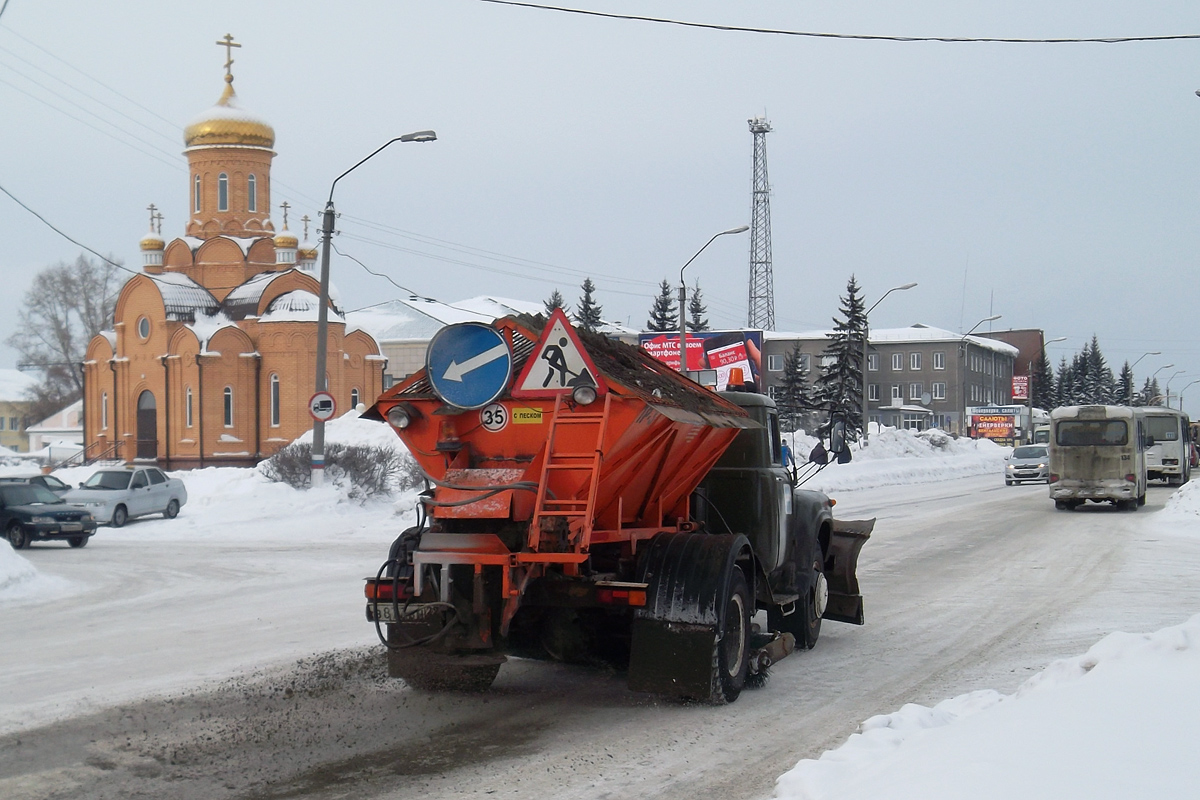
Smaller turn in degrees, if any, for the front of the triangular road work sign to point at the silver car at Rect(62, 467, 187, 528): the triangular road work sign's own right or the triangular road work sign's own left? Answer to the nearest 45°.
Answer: approximately 135° to the triangular road work sign's own right

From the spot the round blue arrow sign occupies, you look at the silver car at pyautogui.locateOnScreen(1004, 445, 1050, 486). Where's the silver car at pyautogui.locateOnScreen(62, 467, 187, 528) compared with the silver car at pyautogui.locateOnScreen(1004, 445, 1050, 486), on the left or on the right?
left

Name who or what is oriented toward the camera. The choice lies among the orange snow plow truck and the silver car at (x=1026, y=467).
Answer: the silver car

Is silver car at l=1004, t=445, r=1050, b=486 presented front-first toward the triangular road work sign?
yes

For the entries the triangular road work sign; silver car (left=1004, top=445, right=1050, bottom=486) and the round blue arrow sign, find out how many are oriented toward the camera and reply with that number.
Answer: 3

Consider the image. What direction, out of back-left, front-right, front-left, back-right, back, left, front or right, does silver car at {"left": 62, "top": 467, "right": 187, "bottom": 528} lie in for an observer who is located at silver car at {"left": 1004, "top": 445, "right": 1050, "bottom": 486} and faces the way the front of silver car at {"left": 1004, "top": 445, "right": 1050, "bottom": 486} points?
front-right

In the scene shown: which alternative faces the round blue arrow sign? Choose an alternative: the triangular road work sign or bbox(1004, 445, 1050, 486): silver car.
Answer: the silver car

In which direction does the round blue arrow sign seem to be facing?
toward the camera

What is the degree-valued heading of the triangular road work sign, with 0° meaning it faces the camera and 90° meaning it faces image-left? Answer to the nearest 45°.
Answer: approximately 0°

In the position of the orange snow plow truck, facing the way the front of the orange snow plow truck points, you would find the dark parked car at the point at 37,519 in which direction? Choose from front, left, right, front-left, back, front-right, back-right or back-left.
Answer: left

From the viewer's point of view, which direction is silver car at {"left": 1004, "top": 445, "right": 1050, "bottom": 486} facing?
toward the camera

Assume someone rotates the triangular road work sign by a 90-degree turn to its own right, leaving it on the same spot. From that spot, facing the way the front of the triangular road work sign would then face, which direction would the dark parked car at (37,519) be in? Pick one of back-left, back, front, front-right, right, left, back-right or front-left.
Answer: front-right

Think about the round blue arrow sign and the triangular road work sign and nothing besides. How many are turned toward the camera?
2
